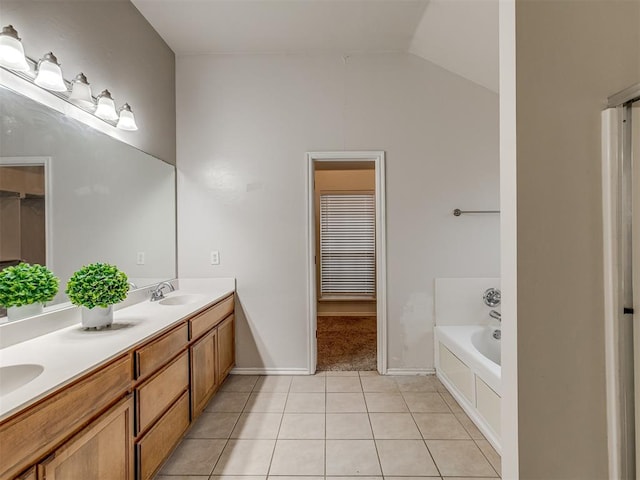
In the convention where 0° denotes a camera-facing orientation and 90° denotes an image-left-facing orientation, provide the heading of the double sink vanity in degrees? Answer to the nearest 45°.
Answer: approximately 315°

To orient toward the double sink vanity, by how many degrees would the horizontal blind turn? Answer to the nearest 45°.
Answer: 0° — it already faces it

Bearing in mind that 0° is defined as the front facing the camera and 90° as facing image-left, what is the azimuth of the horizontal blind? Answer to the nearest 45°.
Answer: approximately 0°

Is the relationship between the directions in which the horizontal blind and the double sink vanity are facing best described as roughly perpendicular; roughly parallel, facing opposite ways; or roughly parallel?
roughly perpendicular
